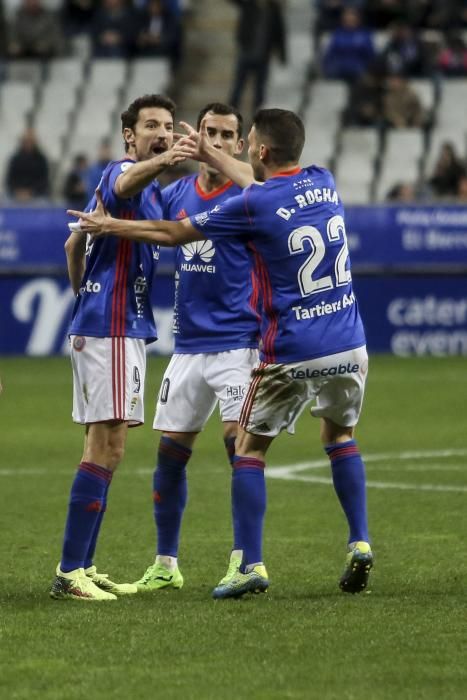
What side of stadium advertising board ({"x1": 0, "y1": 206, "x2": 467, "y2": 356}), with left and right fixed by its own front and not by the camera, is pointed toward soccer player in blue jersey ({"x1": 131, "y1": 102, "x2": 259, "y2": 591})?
front

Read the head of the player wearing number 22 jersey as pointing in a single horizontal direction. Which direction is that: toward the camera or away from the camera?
away from the camera

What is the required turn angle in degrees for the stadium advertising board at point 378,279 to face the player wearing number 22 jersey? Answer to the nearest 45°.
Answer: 0° — it already faces them

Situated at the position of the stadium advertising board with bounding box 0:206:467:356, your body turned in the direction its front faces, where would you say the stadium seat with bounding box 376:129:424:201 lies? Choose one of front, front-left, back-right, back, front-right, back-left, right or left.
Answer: back

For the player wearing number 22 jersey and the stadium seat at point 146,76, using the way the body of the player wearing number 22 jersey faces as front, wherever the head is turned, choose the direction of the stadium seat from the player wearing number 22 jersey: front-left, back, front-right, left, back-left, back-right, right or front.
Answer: front-right

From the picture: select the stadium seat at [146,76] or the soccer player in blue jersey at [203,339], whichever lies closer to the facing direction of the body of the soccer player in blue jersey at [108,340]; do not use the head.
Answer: the soccer player in blue jersey

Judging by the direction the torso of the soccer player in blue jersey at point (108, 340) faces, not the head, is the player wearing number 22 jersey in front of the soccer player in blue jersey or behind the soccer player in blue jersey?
in front

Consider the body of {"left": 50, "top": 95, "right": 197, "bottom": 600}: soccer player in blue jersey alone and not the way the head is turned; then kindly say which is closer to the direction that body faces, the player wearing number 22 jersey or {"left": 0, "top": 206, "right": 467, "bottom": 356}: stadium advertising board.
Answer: the player wearing number 22 jersey

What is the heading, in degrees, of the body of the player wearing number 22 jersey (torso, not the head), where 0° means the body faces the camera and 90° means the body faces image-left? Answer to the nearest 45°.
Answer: approximately 135°

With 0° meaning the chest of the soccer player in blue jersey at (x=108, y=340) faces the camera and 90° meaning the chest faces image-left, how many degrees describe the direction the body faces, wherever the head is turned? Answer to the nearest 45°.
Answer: approximately 270°

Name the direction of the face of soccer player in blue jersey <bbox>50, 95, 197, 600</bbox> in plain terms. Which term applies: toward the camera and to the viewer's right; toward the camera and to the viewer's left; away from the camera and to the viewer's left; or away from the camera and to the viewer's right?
toward the camera and to the viewer's right
